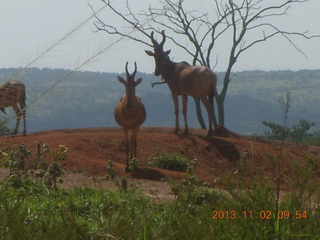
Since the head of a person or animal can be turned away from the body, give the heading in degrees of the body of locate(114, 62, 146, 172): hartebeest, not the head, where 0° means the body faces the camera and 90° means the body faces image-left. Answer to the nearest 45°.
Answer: approximately 0°

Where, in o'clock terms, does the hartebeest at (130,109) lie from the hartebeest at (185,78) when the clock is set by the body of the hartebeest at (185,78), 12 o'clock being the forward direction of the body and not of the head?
the hartebeest at (130,109) is roughly at 11 o'clock from the hartebeest at (185,78).

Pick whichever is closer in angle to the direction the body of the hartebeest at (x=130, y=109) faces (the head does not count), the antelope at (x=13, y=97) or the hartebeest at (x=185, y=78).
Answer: the antelope

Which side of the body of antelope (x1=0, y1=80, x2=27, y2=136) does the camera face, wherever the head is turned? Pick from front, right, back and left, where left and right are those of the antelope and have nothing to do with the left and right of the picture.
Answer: left

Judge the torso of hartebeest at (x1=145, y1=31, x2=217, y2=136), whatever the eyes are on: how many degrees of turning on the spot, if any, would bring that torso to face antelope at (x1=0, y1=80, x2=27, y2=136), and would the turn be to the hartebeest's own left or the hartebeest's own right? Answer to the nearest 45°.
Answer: approximately 45° to the hartebeest's own left

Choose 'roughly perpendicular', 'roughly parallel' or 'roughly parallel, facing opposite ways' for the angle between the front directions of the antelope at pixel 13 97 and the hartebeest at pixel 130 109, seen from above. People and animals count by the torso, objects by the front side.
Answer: roughly perpendicular

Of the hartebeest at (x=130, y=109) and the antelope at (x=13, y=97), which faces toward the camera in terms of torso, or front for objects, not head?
the hartebeest
